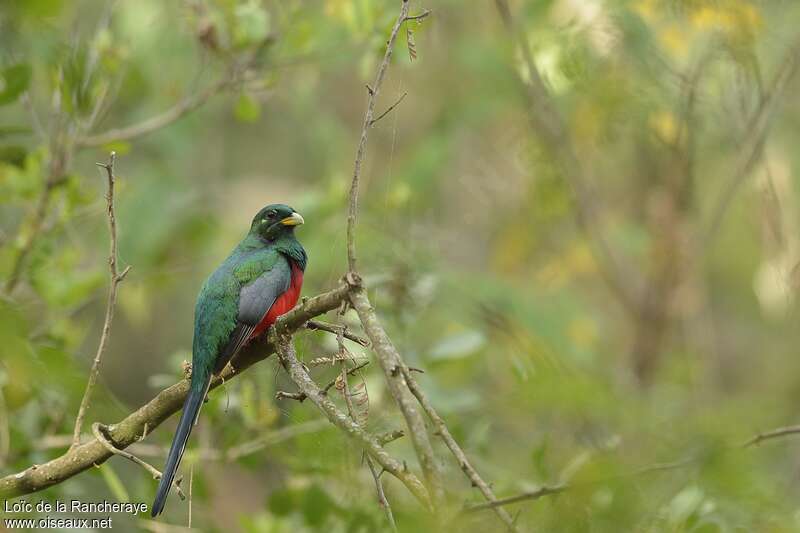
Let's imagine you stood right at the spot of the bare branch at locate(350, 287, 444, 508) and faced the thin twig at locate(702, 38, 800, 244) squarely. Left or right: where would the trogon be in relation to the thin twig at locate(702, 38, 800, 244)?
left

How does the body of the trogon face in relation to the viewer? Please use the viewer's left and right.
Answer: facing away from the viewer and to the right of the viewer

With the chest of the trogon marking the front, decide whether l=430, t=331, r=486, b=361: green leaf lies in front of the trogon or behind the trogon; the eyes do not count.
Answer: in front
